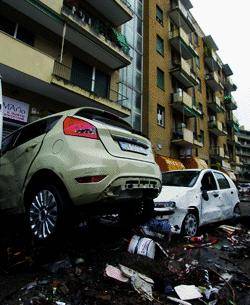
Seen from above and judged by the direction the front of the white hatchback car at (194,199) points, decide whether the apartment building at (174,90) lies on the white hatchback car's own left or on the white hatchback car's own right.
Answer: on the white hatchback car's own right

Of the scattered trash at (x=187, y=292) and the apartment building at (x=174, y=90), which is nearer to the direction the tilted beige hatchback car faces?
the apartment building

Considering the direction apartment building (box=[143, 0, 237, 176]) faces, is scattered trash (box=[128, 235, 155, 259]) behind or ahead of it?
ahead

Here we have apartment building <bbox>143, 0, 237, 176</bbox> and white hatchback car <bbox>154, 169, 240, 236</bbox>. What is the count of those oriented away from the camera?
0

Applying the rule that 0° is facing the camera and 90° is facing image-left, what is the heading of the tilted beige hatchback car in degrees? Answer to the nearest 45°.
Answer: approximately 135°

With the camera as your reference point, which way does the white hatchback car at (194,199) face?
facing the viewer and to the left of the viewer

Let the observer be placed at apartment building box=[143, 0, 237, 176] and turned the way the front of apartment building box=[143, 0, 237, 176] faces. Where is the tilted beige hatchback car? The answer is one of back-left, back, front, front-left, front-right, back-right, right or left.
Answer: front-right

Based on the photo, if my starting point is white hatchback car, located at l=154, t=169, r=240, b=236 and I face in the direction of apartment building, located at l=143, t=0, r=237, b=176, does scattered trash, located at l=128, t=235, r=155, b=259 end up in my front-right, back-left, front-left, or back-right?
back-left

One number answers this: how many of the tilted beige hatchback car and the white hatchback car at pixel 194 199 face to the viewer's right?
0
